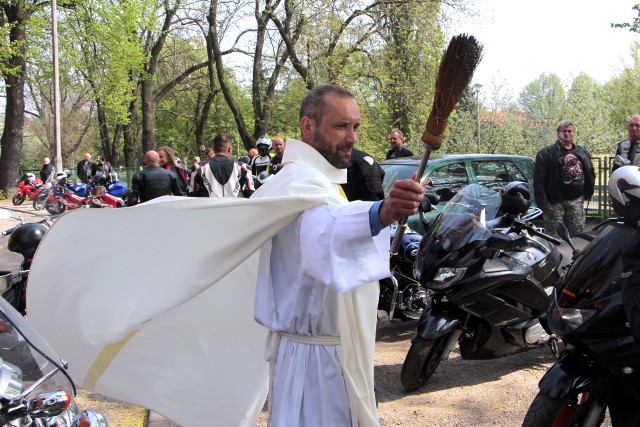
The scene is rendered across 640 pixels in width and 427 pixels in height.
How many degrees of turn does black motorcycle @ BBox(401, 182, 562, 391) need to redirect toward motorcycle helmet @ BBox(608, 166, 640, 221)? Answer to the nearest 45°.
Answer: approximately 45° to its left

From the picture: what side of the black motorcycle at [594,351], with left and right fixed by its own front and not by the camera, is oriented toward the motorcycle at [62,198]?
right

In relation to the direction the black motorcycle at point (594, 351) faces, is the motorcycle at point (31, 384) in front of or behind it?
in front

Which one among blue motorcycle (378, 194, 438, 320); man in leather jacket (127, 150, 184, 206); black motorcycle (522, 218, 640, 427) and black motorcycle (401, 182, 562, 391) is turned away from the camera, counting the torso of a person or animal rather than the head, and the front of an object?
the man in leather jacket

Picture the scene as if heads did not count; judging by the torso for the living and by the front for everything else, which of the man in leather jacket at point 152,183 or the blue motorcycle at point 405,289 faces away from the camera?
the man in leather jacket

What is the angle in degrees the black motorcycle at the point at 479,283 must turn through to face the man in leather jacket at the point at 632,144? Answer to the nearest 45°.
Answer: approximately 135° to its right

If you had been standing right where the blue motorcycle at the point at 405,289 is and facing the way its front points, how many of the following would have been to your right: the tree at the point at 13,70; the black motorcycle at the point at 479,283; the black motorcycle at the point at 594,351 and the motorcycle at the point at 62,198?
2

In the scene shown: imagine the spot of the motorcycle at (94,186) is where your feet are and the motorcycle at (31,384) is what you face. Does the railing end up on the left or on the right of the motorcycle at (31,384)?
left

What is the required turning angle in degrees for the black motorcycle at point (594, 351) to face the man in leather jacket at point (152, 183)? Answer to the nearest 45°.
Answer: approximately 90° to its right

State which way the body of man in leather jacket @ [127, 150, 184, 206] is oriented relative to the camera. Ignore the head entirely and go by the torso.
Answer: away from the camera

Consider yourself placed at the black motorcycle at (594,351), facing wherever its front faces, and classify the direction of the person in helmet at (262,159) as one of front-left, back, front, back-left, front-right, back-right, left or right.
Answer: right

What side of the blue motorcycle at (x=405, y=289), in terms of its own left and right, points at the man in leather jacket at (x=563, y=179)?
back

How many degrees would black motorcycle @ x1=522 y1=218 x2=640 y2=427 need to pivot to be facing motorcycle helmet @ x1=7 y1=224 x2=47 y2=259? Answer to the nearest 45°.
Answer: approximately 45° to its right

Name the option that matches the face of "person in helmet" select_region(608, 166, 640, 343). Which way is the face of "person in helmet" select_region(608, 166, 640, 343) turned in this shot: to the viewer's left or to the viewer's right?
to the viewer's left
